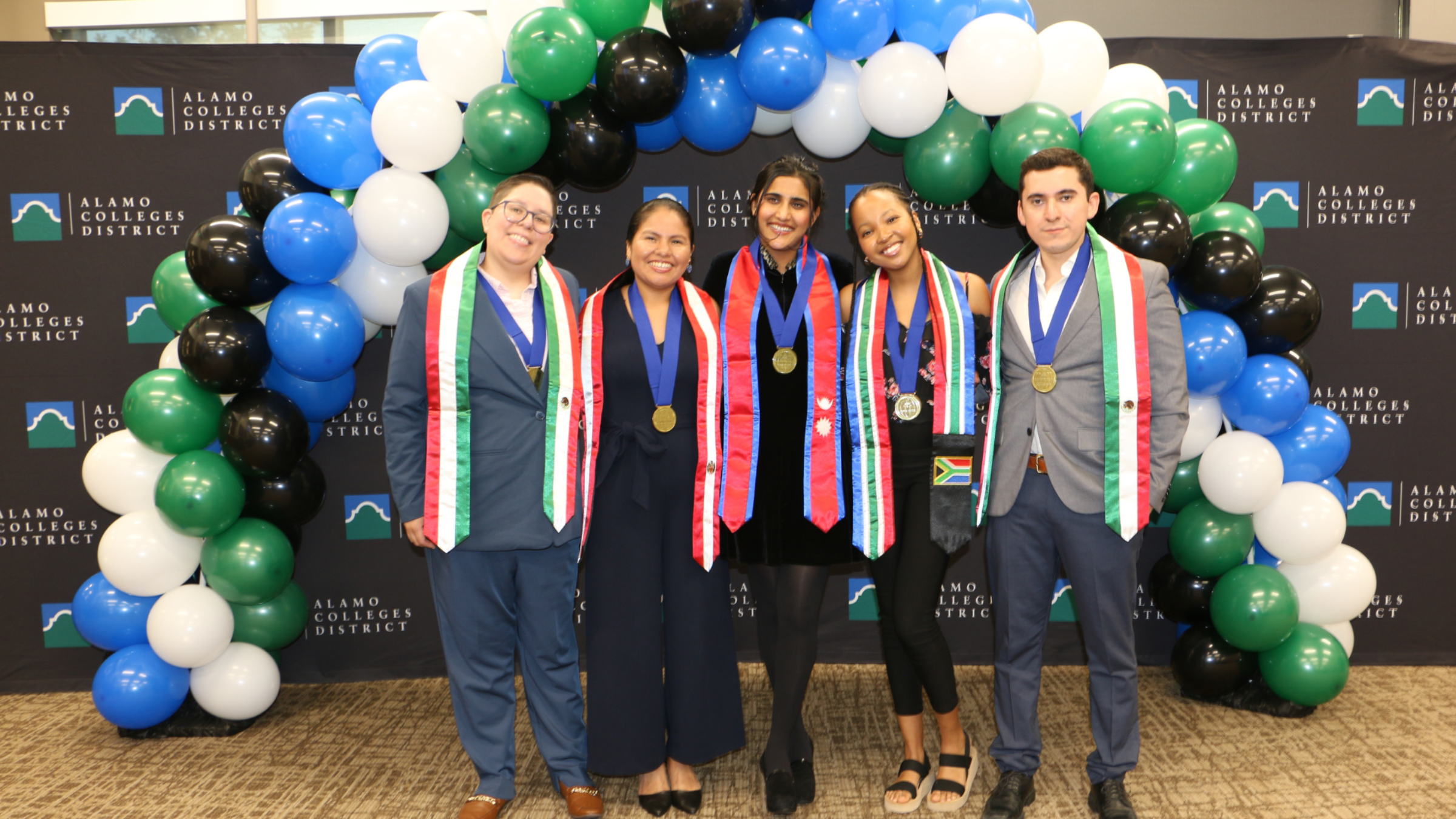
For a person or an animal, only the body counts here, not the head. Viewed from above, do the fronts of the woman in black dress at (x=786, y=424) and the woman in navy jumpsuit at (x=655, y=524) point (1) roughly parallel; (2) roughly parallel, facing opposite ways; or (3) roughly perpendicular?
roughly parallel

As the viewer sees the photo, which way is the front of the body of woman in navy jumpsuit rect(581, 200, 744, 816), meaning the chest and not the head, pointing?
toward the camera

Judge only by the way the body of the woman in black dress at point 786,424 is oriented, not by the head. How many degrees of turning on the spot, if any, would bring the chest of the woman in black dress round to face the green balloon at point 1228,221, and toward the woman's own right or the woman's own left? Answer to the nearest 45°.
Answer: approximately 135° to the woman's own left

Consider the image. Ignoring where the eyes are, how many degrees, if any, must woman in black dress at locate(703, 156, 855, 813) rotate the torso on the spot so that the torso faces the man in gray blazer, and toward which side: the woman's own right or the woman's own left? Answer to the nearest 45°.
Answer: approximately 90° to the woman's own left

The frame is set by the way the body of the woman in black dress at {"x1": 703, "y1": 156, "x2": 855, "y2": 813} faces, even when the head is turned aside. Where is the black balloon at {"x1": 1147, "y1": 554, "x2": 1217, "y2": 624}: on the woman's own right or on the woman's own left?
on the woman's own left

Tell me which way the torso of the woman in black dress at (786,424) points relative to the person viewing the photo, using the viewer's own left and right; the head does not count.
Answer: facing the viewer

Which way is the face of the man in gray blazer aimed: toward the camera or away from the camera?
toward the camera

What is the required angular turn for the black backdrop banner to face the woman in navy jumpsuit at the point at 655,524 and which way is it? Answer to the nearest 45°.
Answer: approximately 45° to its left

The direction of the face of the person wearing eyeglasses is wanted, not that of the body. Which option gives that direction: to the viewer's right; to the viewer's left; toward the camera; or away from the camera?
toward the camera

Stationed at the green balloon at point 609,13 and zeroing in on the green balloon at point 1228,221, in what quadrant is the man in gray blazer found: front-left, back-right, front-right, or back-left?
front-right

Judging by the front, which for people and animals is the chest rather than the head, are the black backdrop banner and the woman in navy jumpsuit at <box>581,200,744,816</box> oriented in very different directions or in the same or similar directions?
same or similar directions

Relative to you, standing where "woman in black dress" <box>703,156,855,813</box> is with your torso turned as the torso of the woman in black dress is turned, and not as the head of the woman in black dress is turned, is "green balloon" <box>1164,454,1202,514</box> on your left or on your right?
on your left
